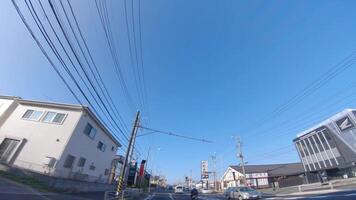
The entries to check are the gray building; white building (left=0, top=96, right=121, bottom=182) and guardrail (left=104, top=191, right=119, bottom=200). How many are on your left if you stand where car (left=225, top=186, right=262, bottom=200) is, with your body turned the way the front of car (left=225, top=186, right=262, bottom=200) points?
1

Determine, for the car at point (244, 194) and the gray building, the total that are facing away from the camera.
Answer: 0

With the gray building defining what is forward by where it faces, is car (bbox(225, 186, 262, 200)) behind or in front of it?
in front

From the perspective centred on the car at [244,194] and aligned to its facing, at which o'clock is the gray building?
The gray building is roughly at 9 o'clock from the car.

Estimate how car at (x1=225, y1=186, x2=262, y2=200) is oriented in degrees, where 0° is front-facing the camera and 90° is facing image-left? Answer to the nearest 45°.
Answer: approximately 315°

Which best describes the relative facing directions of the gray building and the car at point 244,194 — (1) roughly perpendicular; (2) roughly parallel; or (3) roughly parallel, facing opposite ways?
roughly perpendicular

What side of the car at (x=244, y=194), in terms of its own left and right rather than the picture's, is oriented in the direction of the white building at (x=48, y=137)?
right

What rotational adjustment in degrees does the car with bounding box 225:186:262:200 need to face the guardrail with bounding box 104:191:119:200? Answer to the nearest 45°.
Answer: approximately 90° to its right

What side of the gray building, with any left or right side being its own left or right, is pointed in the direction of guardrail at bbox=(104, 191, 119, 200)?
front

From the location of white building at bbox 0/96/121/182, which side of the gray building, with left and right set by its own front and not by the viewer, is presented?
front

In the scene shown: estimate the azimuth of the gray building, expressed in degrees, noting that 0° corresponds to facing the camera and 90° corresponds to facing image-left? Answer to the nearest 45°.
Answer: approximately 45°
